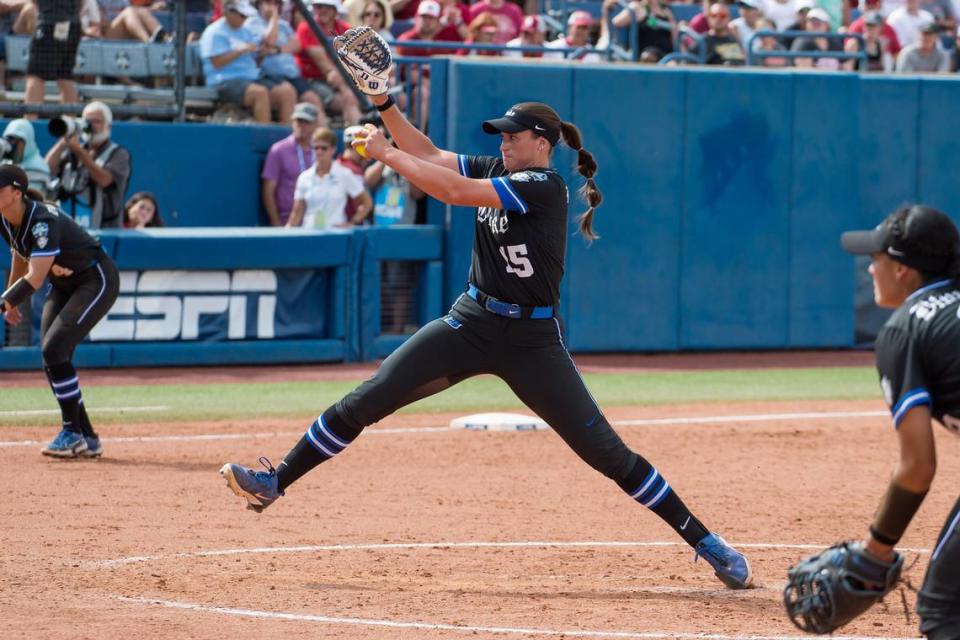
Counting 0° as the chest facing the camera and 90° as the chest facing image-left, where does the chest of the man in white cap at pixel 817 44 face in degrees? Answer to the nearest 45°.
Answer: approximately 0°

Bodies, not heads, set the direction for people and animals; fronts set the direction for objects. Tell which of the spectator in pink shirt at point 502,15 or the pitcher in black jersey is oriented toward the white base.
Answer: the spectator in pink shirt

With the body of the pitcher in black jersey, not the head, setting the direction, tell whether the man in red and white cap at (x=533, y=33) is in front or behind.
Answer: behind

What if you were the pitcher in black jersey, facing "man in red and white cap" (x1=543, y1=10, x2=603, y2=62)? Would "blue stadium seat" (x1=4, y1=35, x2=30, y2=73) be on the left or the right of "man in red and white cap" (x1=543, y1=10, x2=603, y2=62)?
left

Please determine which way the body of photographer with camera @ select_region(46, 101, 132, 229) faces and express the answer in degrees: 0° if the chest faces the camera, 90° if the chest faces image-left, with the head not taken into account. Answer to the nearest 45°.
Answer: approximately 45°

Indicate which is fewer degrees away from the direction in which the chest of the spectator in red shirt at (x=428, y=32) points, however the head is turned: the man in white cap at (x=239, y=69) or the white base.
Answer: the white base

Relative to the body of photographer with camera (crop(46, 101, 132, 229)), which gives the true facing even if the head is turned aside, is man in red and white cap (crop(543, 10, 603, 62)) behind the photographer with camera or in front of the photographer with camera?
behind

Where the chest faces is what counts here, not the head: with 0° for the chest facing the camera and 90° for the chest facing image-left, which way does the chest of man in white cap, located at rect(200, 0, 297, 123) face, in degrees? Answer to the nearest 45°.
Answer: approximately 315°

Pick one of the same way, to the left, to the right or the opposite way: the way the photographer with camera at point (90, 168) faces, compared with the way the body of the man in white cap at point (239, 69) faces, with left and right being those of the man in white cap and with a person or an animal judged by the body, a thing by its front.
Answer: to the right
